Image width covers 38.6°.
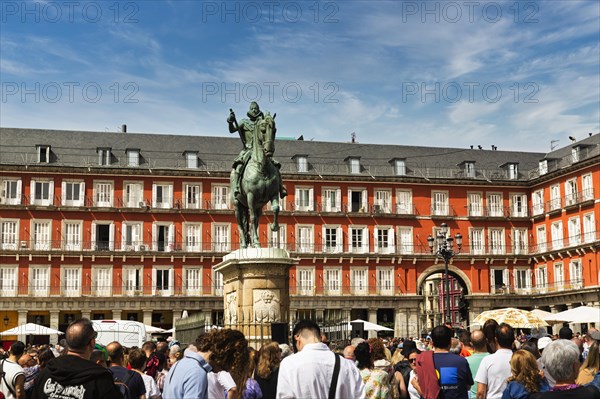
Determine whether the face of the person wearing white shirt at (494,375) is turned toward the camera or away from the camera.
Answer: away from the camera

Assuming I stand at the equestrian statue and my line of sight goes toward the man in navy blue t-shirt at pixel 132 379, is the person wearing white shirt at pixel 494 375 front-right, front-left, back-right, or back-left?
front-left

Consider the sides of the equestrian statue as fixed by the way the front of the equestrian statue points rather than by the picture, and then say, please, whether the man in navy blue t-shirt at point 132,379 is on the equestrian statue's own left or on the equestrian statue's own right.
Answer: on the equestrian statue's own right

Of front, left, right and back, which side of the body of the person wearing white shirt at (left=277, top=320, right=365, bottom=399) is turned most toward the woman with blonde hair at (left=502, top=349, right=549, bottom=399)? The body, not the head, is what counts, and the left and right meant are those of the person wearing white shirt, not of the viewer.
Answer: right

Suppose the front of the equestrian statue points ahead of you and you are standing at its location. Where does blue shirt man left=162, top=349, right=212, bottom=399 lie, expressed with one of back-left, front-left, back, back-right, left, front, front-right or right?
front-right

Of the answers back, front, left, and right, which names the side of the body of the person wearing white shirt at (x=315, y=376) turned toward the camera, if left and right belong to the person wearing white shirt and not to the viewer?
back

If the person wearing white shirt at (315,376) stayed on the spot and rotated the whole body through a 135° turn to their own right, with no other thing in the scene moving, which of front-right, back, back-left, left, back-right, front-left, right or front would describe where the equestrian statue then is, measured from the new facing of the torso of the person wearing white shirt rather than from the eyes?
back-left

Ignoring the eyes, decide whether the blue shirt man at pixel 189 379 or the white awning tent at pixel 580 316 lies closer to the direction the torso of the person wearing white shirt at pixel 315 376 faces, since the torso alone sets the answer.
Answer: the white awning tent

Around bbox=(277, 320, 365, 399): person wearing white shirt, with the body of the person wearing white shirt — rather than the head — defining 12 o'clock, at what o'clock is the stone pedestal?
The stone pedestal is roughly at 12 o'clock from the person wearing white shirt.

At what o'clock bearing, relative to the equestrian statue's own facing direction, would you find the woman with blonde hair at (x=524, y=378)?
The woman with blonde hair is roughly at 1 o'clock from the equestrian statue.

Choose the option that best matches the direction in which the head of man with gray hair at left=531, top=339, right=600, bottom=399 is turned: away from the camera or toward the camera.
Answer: away from the camera

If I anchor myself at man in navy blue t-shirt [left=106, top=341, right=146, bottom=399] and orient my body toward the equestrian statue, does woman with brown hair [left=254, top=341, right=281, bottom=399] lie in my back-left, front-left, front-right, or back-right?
front-right

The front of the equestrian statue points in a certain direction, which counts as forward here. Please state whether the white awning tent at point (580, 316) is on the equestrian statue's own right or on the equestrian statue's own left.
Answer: on the equestrian statue's own left

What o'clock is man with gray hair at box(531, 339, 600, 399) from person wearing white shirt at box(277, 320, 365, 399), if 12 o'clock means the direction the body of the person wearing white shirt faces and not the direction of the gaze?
The man with gray hair is roughly at 4 o'clock from the person wearing white shirt.
